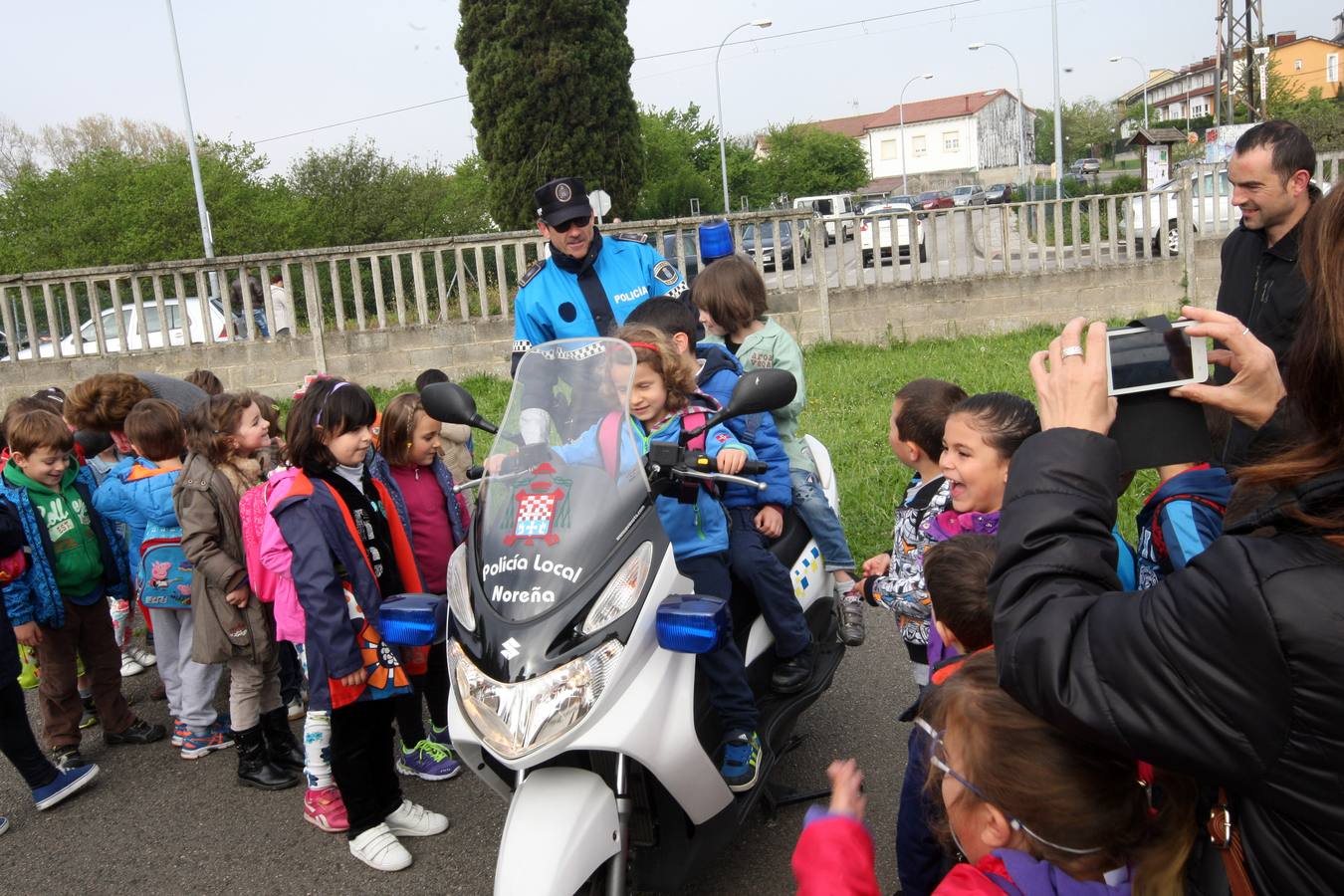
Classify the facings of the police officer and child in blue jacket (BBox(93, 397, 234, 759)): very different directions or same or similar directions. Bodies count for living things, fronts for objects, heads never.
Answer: very different directions

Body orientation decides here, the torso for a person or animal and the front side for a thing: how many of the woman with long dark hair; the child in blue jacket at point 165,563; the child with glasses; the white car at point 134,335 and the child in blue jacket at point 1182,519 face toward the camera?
0

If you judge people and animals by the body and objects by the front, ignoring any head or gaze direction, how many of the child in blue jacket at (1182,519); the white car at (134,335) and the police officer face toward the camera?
1

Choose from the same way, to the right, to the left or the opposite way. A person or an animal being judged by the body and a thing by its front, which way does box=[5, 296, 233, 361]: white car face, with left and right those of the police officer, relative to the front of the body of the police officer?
to the right

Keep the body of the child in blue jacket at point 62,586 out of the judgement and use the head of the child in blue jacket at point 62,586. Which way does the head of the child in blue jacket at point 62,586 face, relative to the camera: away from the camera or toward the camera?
toward the camera

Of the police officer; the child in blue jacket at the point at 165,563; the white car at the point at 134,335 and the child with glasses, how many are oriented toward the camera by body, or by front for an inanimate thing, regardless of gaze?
1

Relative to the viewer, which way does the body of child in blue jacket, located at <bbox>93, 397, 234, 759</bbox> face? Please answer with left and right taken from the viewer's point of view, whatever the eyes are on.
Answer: facing away from the viewer and to the right of the viewer

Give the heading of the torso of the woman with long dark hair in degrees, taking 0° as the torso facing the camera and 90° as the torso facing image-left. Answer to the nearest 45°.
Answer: approximately 135°

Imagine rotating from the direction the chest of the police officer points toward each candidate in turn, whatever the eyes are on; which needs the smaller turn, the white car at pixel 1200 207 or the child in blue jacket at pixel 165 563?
the child in blue jacket

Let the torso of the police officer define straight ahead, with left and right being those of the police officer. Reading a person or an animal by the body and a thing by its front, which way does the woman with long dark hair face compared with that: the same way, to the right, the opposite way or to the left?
the opposite way

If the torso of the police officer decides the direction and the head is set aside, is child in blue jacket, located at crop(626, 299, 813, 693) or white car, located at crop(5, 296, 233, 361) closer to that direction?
the child in blue jacket

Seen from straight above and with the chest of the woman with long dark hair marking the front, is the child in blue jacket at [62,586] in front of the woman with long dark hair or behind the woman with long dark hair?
in front

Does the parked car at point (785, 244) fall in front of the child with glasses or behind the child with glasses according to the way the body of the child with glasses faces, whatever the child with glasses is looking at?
in front
